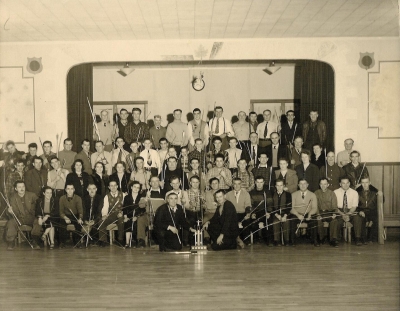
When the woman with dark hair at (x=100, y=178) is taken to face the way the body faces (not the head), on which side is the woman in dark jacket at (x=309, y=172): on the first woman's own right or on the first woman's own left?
on the first woman's own left

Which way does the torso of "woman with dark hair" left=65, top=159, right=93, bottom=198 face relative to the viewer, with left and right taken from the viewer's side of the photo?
facing the viewer

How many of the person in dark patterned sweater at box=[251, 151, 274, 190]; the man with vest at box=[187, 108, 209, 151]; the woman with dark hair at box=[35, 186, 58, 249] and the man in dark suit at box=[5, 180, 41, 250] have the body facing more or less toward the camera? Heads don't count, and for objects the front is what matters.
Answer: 4

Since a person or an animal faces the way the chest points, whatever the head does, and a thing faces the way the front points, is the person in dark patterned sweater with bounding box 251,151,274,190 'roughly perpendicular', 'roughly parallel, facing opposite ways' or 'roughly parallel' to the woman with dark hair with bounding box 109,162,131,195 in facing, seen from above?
roughly parallel

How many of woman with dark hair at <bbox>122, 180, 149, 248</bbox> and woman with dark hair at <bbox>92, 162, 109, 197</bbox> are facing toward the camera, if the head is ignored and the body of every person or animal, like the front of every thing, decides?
2

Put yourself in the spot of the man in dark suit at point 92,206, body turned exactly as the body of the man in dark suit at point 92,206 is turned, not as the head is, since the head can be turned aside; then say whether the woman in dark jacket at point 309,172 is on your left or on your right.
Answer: on your left

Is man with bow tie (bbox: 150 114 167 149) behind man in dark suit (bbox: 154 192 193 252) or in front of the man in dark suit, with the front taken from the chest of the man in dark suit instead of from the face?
behind

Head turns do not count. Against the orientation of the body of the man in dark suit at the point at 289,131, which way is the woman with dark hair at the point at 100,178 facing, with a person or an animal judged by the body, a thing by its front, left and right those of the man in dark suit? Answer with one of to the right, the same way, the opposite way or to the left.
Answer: the same way

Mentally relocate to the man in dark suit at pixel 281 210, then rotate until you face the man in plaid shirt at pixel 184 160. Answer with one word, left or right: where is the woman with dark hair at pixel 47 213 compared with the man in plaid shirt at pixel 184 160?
left

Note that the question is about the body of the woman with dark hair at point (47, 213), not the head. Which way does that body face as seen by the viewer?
toward the camera

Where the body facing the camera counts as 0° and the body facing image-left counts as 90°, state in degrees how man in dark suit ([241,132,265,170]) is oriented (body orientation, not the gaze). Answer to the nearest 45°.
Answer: approximately 0°

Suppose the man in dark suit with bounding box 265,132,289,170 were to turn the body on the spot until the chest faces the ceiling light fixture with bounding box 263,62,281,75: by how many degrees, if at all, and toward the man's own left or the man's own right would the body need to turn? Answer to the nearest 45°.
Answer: approximately 180°

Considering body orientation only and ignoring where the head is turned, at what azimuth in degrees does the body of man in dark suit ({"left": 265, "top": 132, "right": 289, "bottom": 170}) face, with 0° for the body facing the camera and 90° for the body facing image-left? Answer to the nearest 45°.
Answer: approximately 0°

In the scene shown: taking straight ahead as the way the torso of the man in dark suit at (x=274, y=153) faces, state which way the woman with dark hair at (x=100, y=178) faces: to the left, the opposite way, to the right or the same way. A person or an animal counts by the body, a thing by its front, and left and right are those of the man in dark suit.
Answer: the same way

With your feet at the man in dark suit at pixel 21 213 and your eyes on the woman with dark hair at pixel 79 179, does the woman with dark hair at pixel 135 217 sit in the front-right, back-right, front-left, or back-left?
front-right

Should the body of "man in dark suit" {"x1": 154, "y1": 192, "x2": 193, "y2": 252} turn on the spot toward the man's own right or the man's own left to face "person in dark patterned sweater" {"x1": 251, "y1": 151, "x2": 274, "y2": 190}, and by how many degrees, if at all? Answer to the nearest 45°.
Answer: approximately 90° to the man's own left

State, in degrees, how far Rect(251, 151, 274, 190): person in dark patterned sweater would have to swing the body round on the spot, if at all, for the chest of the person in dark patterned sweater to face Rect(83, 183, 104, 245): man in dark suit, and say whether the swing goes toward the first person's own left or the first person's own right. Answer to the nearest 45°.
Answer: approximately 90° to the first person's own right

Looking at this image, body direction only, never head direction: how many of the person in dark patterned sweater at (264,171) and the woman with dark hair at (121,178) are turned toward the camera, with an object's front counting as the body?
2
